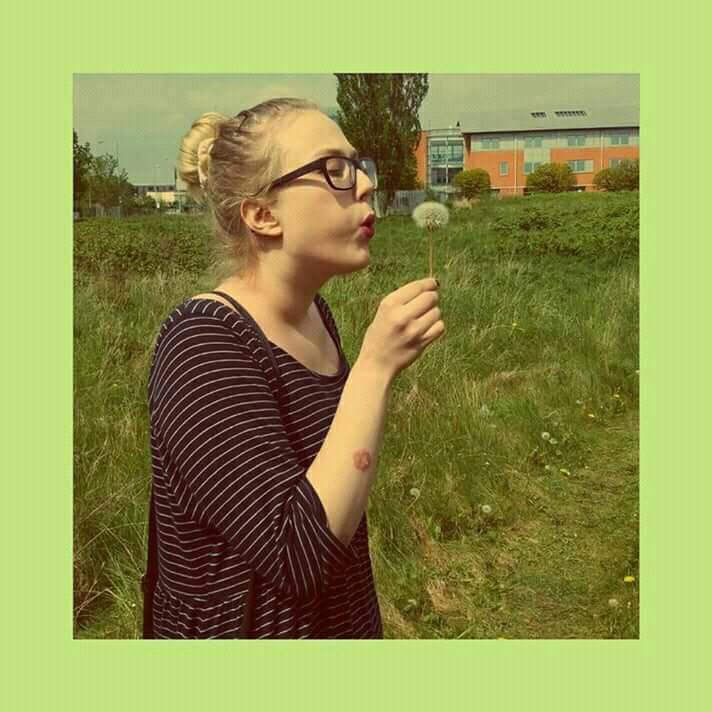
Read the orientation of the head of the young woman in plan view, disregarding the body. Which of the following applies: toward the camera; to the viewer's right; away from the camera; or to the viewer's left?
to the viewer's right

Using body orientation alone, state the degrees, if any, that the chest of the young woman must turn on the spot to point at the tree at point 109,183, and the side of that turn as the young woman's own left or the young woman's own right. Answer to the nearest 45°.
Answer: approximately 90° to the young woman's own left

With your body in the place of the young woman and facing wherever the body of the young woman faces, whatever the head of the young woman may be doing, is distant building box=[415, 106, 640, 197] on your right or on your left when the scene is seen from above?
on your left

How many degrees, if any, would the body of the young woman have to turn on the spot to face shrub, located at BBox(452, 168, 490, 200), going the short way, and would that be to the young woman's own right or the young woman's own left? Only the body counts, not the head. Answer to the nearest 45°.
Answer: approximately 90° to the young woman's own left

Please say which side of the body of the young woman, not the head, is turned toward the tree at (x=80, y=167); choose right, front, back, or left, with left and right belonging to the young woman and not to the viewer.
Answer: left

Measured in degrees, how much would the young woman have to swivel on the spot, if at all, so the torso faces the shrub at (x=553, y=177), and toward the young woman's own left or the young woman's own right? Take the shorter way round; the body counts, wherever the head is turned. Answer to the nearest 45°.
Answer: approximately 45° to the young woman's own left

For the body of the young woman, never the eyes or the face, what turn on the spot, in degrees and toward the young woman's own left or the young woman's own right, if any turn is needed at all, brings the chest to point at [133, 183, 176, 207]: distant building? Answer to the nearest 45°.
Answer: approximately 90° to the young woman's own left

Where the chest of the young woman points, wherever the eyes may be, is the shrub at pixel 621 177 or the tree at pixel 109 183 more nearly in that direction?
the shrub

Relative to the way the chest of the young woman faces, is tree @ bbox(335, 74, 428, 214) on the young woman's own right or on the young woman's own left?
on the young woman's own left

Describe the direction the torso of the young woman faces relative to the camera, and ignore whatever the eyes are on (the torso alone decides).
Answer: to the viewer's right
